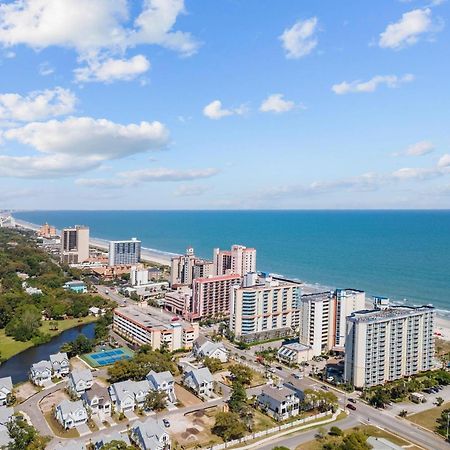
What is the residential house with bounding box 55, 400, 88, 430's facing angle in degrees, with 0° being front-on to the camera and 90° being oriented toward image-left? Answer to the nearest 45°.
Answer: approximately 315°

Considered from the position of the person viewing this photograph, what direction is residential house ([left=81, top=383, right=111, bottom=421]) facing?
facing the viewer and to the right of the viewer

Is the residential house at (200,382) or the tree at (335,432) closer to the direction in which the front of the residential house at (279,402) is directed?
the tree

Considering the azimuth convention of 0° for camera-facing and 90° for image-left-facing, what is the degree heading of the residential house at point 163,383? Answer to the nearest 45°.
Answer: approximately 315°

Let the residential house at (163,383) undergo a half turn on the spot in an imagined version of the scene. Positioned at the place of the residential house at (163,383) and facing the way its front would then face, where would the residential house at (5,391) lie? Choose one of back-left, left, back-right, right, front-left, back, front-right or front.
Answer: front-left

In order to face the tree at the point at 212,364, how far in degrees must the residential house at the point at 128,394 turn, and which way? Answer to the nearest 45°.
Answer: approximately 90° to its left

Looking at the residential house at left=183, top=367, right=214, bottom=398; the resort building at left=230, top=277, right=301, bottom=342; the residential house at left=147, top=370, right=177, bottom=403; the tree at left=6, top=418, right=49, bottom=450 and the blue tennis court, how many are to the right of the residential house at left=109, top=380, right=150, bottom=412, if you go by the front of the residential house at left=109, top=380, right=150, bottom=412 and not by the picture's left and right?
1

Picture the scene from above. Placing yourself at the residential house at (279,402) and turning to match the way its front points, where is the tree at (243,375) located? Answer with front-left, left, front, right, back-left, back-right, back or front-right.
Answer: back

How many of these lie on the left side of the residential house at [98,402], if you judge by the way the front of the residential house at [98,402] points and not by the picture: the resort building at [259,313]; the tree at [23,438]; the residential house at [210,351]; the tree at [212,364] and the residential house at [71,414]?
3

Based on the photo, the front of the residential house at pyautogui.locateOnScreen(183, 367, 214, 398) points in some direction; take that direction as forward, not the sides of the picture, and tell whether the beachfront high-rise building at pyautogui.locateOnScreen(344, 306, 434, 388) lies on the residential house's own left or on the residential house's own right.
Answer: on the residential house's own left
